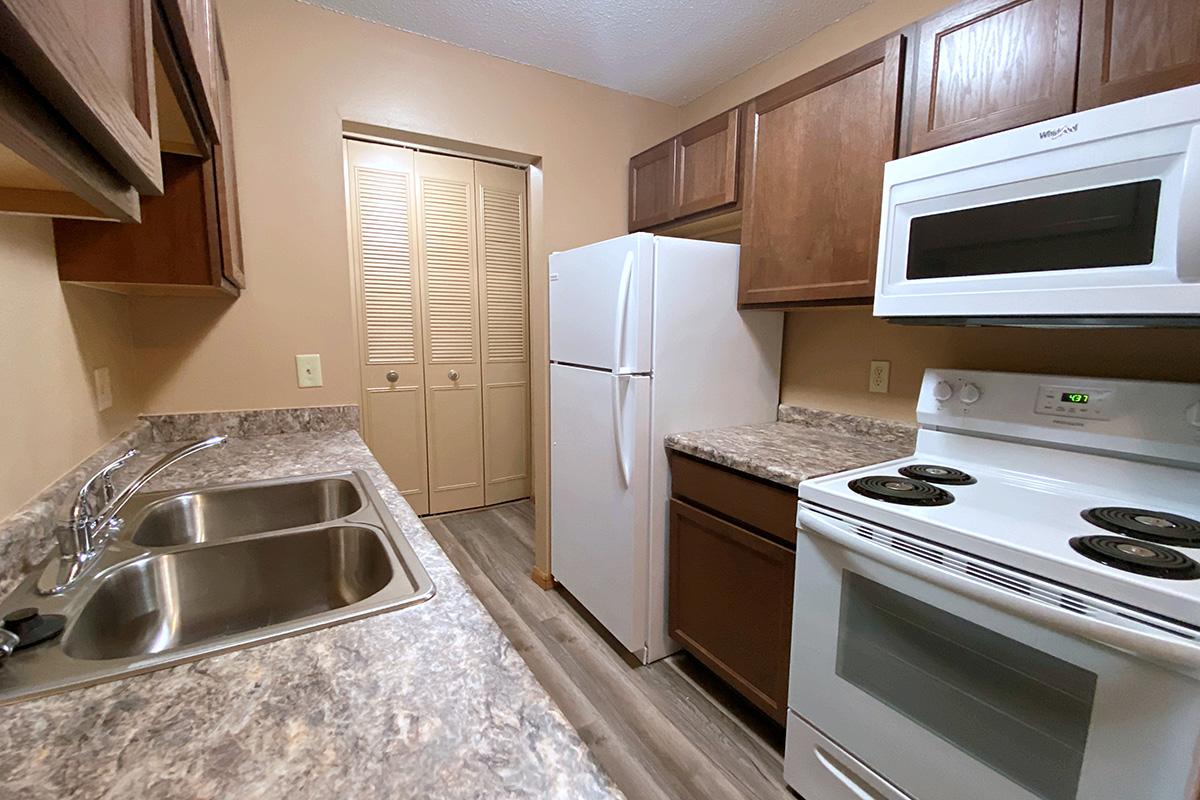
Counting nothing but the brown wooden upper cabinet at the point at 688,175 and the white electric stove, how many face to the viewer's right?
0

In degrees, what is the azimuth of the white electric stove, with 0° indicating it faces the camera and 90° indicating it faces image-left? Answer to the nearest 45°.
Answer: approximately 45°

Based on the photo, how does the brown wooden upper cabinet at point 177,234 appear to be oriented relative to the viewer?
to the viewer's right

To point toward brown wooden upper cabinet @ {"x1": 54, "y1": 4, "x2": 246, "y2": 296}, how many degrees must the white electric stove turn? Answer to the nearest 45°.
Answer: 0° — it already faces it

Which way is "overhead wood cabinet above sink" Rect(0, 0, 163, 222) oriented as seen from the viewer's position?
to the viewer's right

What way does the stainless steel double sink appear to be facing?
to the viewer's right

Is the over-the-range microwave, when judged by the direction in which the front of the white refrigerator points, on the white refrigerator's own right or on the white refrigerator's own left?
on the white refrigerator's own left

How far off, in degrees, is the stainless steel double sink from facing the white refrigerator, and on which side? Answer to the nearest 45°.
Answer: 0° — it already faces it

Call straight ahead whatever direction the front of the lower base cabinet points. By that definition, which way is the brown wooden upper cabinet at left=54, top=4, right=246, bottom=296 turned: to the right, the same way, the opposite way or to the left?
the opposite way

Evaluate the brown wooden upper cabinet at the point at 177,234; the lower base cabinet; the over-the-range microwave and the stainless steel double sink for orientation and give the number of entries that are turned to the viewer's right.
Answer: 2

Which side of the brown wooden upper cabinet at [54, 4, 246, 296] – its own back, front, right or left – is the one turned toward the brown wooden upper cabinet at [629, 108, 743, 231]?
front

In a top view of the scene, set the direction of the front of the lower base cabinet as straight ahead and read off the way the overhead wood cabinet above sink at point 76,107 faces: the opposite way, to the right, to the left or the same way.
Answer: the opposite way
